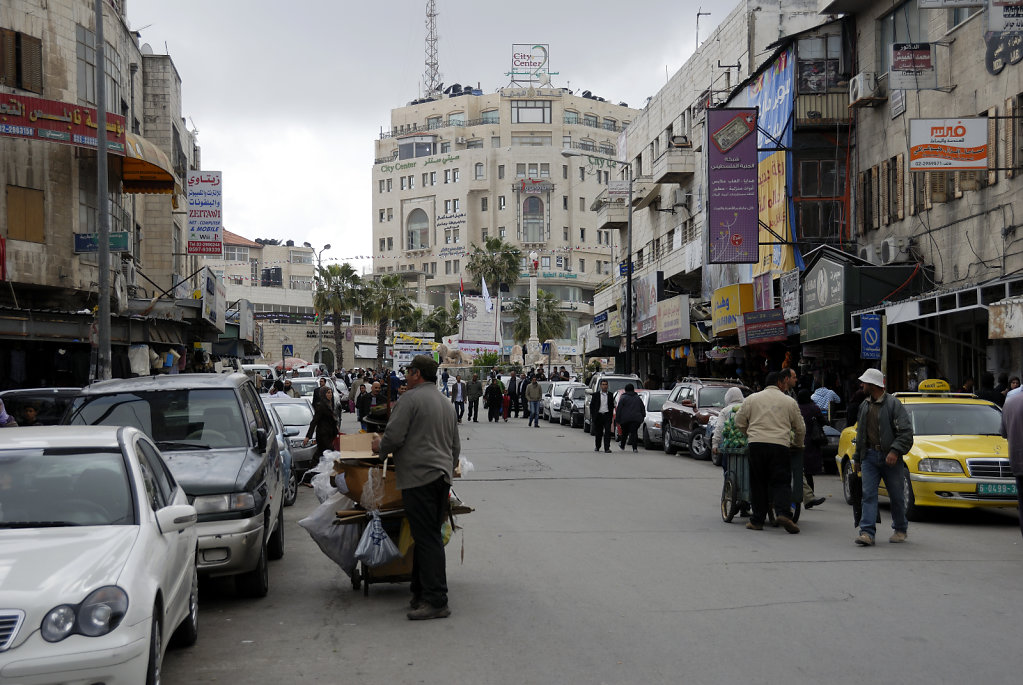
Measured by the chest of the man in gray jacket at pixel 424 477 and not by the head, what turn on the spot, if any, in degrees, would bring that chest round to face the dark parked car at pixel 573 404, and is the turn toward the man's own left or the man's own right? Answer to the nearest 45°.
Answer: approximately 45° to the man's own right

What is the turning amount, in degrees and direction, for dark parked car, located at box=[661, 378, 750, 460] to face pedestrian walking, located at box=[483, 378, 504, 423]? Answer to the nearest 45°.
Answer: approximately 180°

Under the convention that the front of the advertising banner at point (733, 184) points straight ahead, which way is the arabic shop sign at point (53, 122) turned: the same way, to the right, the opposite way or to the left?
to the left

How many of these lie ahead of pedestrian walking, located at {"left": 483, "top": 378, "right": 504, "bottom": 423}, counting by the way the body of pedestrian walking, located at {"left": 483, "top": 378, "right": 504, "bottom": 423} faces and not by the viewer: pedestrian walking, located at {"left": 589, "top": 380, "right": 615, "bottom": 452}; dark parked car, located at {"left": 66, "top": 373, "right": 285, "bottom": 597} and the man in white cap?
3

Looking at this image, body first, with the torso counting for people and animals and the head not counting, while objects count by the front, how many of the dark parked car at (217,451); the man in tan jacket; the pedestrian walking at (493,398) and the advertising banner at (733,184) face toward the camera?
3

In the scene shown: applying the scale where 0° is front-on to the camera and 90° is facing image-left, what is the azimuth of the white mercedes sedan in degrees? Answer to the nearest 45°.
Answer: approximately 45°

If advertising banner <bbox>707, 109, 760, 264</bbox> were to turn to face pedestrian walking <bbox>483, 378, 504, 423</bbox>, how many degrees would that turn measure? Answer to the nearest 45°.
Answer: approximately 135° to its right

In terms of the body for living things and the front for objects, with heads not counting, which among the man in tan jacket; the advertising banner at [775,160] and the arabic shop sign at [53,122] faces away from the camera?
the man in tan jacket

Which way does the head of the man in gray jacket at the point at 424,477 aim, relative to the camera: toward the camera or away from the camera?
away from the camera
